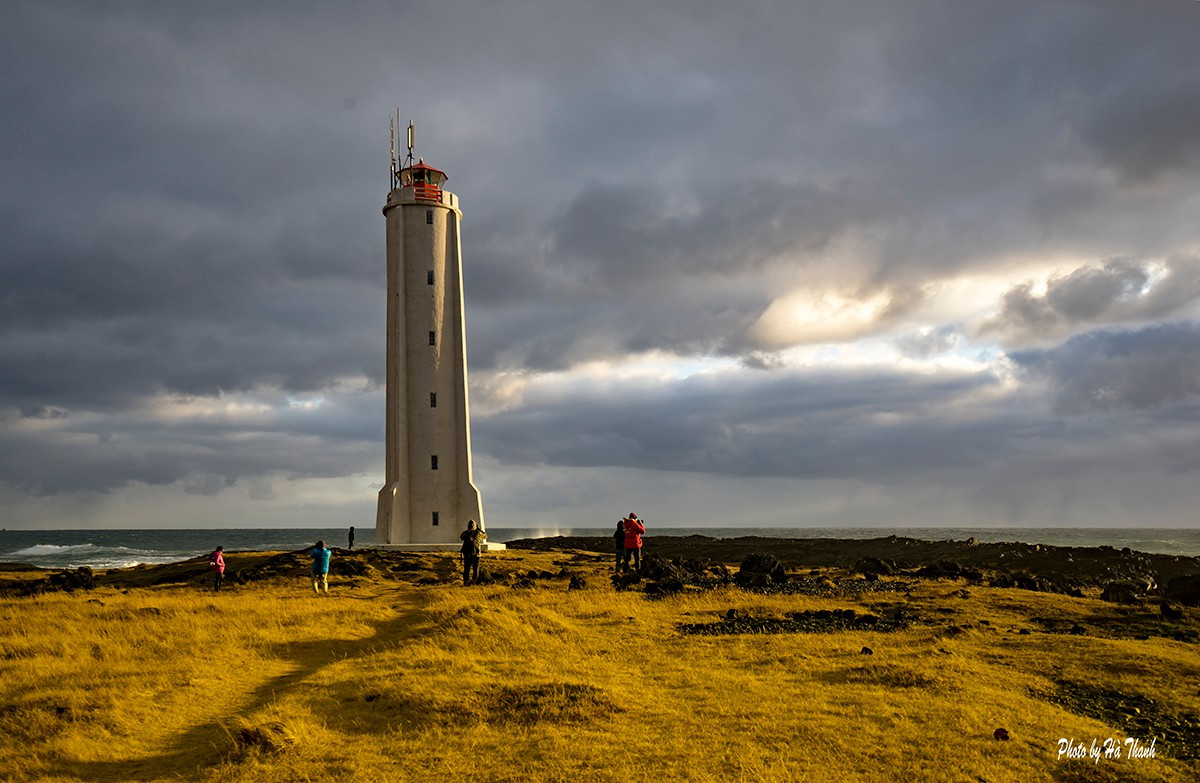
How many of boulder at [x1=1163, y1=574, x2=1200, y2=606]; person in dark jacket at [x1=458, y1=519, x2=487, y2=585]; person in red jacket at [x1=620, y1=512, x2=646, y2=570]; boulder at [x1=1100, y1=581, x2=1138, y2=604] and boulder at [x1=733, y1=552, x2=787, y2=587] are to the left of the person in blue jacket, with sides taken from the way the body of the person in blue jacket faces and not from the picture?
0

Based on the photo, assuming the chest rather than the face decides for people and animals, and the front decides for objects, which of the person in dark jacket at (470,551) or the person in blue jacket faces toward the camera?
the person in dark jacket

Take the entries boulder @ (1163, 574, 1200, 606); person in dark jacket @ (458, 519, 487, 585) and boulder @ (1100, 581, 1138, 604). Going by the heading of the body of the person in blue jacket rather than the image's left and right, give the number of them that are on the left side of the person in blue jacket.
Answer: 0

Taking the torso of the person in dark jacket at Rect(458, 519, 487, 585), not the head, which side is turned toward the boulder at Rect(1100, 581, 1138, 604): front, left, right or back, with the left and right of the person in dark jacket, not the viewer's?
left

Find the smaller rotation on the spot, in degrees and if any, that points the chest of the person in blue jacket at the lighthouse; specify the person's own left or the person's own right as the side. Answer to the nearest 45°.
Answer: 0° — they already face it

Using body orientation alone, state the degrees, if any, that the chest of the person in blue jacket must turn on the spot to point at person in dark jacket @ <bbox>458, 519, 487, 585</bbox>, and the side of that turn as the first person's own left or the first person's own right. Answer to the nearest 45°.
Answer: approximately 90° to the first person's own right

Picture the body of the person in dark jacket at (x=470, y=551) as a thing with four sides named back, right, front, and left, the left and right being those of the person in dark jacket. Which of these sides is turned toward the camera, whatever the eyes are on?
front

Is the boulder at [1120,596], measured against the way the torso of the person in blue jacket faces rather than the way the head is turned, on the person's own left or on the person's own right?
on the person's own right

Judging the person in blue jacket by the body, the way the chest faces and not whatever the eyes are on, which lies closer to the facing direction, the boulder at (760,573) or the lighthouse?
the lighthouse

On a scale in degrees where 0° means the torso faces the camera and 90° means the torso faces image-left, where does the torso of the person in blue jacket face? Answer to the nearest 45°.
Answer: approximately 180°

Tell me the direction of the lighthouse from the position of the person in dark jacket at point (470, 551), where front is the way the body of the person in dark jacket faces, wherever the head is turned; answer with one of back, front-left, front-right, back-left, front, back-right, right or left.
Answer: front

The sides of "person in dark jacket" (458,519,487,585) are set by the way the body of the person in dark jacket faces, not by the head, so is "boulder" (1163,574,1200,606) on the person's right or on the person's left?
on the person's left
